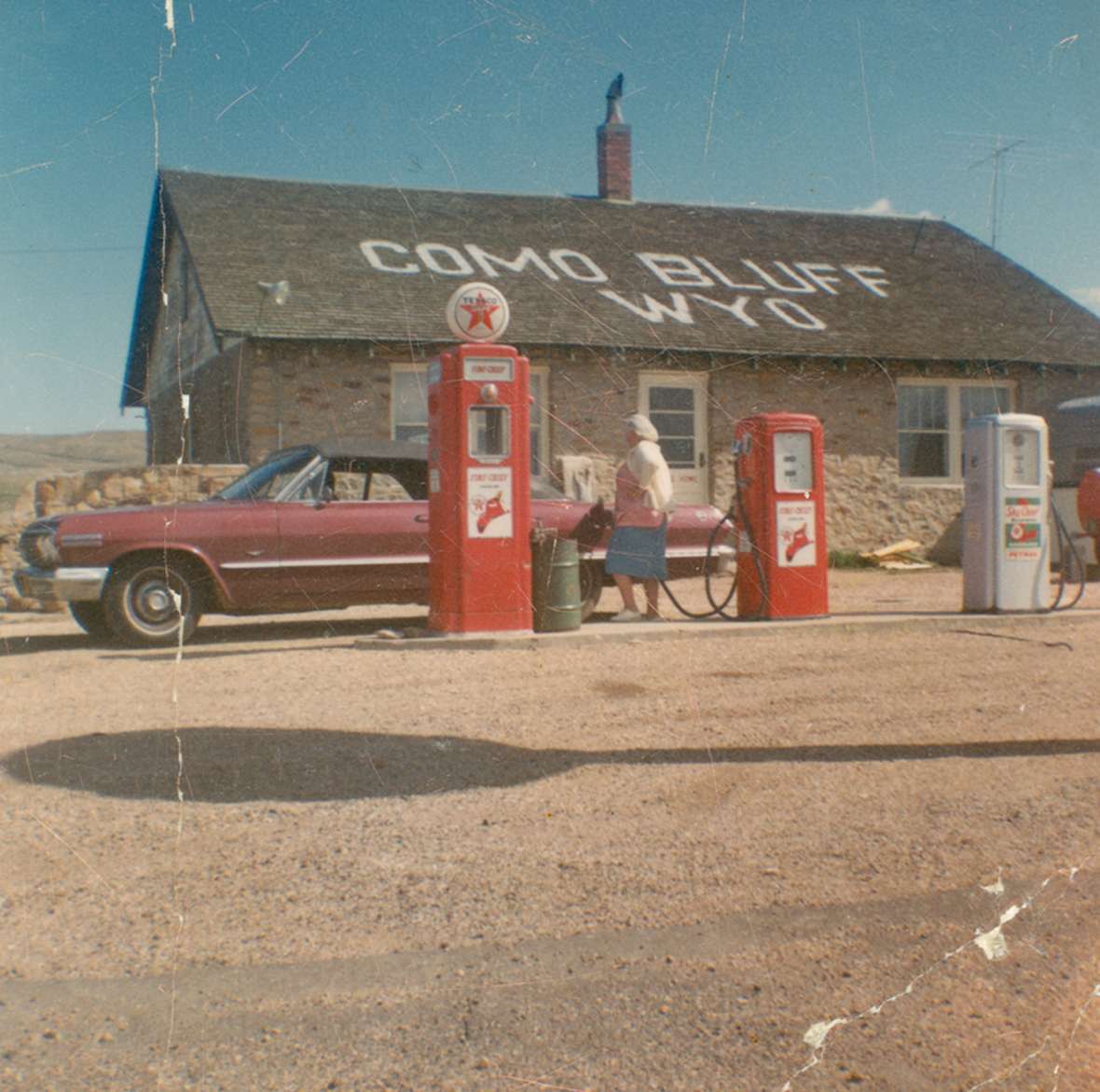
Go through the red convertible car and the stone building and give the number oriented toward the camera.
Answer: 1

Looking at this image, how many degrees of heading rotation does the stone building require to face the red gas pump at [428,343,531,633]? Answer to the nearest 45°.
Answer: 0° — it already faces it

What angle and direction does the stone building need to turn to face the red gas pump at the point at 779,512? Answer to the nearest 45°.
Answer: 0° — it already faces it

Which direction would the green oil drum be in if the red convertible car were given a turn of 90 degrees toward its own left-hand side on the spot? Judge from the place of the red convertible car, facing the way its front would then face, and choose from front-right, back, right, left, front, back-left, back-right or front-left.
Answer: left

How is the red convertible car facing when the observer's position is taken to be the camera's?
facing to the left of the viewer

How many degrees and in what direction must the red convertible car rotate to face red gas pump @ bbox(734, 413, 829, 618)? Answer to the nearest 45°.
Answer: approximately 180°

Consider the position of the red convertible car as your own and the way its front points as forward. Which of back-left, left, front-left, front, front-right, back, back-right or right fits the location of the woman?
back

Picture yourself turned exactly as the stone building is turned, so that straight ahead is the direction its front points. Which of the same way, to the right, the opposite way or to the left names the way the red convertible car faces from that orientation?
to the right

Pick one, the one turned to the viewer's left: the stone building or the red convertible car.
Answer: the red convertible car

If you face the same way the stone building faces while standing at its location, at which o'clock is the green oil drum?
The green oil drum is roughly at 12 o'clock from the stone building.

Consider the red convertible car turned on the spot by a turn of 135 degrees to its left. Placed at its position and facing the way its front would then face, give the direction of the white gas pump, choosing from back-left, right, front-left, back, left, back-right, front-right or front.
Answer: front-left

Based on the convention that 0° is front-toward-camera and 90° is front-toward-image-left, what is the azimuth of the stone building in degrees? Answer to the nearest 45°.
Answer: approximately 0°
